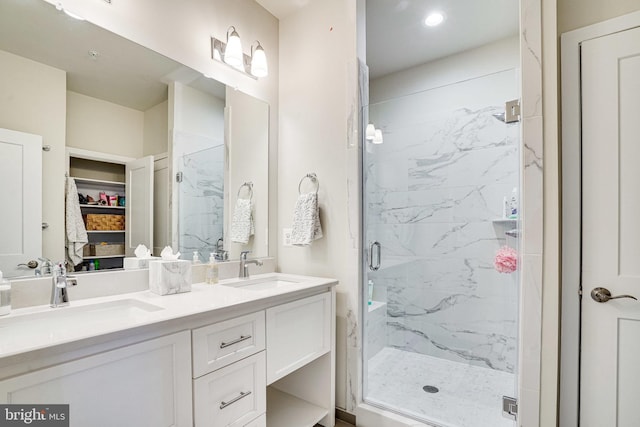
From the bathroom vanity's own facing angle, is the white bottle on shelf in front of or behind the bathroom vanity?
in front

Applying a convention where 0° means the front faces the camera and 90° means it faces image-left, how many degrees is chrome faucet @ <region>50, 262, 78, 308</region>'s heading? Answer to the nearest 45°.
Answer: approximately 315°

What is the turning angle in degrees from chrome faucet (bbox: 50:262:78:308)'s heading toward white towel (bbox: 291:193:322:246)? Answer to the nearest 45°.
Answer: approximately 45° to its left

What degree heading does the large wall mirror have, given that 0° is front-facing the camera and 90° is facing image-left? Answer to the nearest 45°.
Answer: approximately 315°

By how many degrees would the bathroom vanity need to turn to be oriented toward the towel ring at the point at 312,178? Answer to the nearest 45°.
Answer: approximately 90° to its left

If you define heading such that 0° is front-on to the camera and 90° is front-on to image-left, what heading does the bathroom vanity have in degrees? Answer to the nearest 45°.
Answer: approximately 315°

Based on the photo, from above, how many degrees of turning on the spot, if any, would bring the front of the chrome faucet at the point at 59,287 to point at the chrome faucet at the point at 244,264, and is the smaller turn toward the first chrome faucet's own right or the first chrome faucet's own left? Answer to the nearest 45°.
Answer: approximately 45° to the first chrome faucet's own left

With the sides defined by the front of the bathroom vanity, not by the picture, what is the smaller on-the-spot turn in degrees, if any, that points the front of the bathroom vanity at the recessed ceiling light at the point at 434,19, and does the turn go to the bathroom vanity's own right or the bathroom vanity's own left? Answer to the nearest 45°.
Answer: approximately 45° to the bathroom vanity's own left

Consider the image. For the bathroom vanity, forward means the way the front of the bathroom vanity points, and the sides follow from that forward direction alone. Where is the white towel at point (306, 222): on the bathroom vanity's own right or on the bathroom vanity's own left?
on the bathroom vanity's own left

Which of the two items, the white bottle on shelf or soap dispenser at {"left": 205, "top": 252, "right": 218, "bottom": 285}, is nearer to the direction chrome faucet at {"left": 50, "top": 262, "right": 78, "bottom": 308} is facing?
the white bottle on shelf

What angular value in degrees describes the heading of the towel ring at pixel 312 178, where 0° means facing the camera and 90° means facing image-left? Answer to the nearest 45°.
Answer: approximately 45°

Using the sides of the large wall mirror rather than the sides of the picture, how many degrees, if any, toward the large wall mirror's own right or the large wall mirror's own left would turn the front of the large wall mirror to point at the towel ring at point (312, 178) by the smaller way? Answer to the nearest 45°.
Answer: approximately 45° to the large wall mirror's own left

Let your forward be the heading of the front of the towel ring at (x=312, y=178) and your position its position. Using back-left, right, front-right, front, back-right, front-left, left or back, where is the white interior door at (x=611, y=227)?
left
